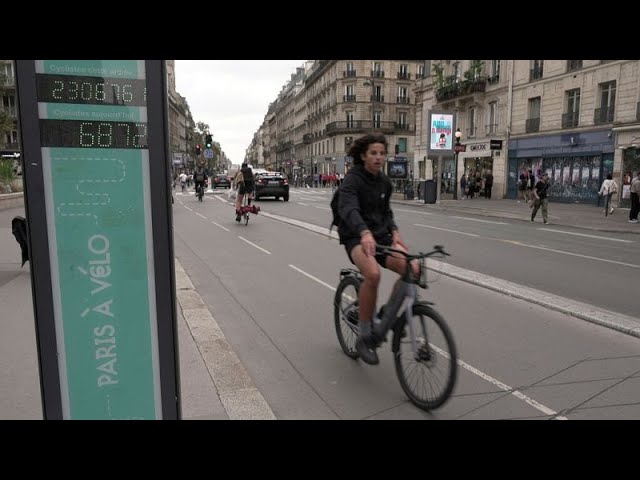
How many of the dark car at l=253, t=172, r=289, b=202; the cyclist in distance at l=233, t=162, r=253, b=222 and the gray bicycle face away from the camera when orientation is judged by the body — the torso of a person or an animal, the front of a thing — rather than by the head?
2

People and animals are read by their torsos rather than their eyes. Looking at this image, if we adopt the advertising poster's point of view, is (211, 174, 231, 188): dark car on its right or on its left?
on its right

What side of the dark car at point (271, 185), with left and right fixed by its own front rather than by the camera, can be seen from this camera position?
back

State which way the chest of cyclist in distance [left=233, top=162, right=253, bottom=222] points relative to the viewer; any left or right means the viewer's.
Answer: facing away from the viewer

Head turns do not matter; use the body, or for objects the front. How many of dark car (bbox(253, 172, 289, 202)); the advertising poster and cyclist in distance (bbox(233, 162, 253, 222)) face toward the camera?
1

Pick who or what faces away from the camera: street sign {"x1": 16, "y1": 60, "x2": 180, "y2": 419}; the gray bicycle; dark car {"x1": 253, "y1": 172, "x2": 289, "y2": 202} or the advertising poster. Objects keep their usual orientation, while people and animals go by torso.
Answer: the dark car

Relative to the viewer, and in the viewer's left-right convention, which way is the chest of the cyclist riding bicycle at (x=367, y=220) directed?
facing the viewer and to the right of the viewer

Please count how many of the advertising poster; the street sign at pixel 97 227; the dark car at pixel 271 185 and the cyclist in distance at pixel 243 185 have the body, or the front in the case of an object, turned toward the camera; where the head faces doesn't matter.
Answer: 2

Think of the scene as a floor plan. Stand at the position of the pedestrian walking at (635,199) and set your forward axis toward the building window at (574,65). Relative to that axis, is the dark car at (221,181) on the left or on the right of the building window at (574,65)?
left
